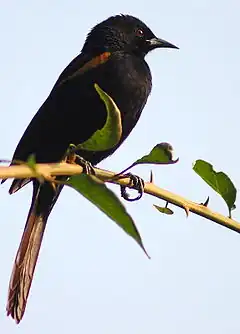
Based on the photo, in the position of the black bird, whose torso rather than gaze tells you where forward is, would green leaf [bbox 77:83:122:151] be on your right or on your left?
on your right

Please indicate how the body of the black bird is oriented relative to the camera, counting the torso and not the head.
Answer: to the viewer's right
